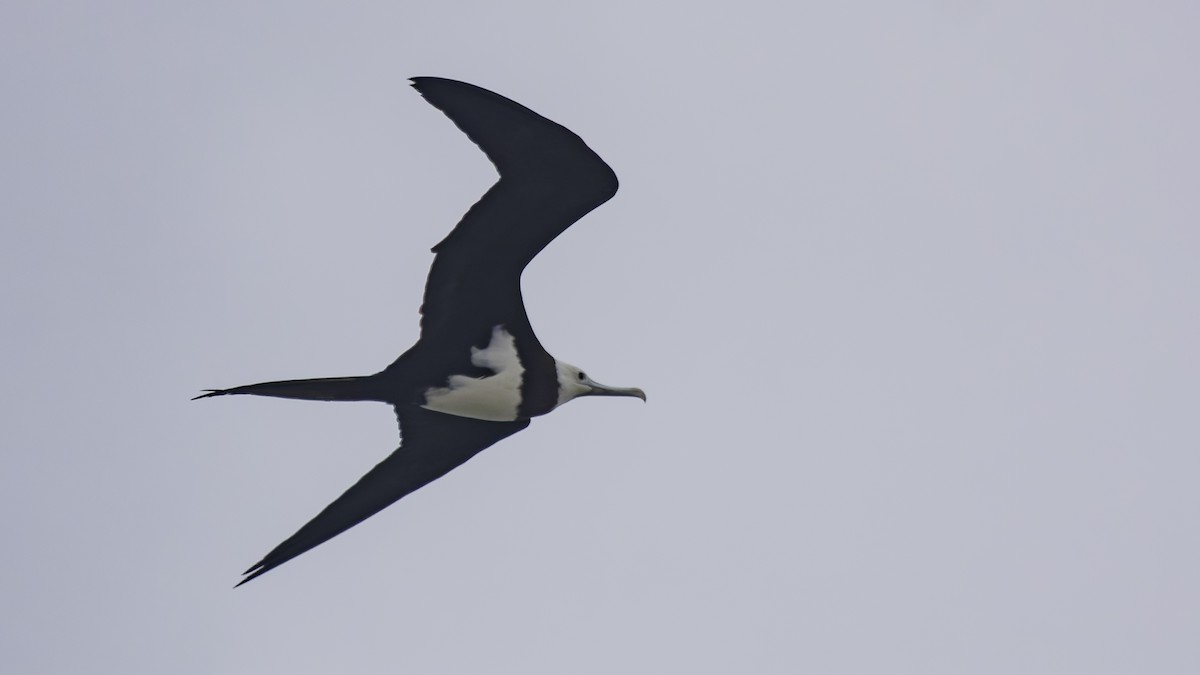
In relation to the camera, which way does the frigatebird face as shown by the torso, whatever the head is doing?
to the viewer's right
